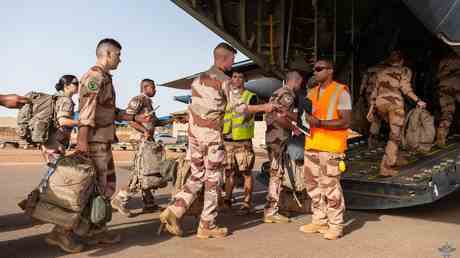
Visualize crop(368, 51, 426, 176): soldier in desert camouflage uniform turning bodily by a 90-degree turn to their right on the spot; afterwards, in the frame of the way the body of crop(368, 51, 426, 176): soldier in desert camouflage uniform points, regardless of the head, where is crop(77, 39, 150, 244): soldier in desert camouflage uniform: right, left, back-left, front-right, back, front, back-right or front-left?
back-right

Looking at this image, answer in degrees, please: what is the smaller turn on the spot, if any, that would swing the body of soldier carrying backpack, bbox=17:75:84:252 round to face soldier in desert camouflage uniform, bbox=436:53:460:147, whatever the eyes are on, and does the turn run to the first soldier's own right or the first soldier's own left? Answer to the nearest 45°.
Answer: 0° — they already face them

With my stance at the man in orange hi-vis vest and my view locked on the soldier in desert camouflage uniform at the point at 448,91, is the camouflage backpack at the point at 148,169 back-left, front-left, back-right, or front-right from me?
back-left

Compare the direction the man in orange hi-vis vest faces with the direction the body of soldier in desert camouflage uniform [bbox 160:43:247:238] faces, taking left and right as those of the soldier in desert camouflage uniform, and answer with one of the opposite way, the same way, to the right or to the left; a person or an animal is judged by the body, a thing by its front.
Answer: the opposite way

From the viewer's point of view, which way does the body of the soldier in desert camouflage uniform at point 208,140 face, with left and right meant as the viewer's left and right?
facing away from the viewer and to the right of the viewer

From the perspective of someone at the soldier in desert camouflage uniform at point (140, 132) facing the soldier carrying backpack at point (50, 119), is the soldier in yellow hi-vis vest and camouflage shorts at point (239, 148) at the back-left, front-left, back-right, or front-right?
back-left

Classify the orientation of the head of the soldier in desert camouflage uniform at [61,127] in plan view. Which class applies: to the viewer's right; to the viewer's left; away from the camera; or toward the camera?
to the viewer's right

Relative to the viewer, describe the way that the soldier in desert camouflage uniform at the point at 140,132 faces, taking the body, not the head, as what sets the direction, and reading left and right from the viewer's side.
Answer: facing to the right of the viewer

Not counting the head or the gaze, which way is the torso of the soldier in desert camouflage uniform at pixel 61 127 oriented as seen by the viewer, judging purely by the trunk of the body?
to the viewer's right

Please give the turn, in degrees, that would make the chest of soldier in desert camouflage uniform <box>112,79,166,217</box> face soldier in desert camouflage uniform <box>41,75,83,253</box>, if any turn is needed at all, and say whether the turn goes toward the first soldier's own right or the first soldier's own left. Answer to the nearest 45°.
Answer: approximately 180°

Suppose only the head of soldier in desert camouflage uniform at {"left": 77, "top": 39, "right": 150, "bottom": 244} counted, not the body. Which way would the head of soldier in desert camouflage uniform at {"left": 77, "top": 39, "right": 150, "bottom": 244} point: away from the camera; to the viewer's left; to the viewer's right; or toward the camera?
to the viewer's right

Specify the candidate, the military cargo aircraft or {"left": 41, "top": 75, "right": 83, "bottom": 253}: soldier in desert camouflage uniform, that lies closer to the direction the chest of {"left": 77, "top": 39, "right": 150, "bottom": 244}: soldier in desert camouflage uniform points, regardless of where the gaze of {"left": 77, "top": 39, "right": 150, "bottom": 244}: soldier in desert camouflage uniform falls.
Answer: the military cargo aircraft

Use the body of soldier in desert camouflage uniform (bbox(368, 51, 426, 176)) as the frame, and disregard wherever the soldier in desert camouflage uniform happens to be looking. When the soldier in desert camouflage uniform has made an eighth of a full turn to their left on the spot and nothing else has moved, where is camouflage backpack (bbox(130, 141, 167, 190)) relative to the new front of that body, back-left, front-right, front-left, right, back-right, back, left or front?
left
